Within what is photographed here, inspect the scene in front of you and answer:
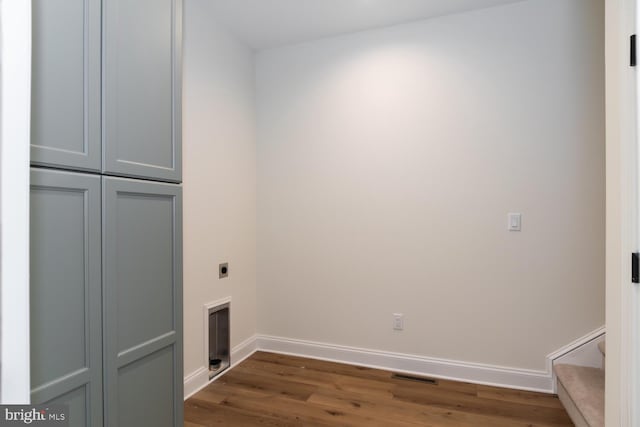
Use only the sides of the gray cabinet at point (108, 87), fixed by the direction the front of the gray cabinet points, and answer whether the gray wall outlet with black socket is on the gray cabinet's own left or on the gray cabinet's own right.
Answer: on the gray cabinet's own left

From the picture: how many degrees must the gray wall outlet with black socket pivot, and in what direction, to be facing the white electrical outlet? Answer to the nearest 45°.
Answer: approximately 45° to its left

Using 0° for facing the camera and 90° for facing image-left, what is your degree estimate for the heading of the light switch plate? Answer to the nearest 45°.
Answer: approximately 0°

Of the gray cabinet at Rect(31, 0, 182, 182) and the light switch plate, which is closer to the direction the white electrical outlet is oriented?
the gray cabinet

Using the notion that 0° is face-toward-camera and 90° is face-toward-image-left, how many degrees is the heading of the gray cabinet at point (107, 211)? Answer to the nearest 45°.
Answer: approximately 315°

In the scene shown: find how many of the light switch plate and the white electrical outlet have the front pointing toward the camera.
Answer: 2

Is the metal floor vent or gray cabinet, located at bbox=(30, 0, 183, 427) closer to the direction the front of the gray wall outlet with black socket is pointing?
the metal floor vent

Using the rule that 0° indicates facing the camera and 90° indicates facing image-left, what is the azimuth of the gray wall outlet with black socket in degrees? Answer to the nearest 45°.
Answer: approximately 315°

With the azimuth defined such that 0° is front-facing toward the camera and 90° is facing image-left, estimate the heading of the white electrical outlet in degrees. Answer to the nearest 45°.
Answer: approximately 0°

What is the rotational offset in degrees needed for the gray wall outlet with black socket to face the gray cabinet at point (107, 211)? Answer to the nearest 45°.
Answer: approximately 45° to its right

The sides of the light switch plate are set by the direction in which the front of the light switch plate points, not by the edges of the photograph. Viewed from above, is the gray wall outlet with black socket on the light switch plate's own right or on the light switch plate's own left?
on the light switch plate's own right

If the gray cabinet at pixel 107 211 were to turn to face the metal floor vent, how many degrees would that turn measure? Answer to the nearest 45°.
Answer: approximately 45° to its left
